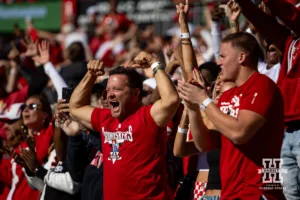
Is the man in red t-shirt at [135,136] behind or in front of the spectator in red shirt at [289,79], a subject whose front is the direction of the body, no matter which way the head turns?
in front

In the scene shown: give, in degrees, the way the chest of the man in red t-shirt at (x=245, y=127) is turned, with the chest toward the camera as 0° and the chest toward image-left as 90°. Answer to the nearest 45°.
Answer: approximately 90°

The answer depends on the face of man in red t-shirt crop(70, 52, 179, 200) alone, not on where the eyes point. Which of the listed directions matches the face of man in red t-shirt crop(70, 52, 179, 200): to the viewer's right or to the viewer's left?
to the viewer's left

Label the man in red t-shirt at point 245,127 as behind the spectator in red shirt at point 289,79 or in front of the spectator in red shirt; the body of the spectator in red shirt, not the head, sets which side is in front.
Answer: in front

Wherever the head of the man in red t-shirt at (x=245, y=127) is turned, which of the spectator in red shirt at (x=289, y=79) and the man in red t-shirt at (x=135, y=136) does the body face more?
the man in red t-shirt

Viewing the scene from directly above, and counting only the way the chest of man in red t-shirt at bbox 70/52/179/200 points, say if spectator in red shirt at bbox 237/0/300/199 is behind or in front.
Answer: behind

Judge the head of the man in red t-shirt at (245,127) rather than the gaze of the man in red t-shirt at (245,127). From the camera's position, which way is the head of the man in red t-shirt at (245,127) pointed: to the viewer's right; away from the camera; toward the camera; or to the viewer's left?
to the viewer's left

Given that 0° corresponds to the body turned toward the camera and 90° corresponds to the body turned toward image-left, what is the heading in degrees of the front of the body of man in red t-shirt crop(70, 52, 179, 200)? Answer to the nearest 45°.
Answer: approximately 45°

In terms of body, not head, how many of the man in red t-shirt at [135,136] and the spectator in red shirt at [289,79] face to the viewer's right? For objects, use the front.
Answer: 0
